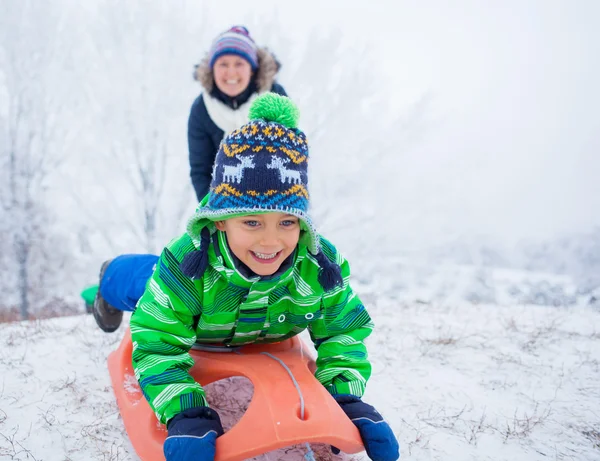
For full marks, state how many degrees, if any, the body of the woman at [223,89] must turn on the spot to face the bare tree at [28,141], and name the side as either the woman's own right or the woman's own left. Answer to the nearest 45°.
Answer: approximately 135° to the woman's own right

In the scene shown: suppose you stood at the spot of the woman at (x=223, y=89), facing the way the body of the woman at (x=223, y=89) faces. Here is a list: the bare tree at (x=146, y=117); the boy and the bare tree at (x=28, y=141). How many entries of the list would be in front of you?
1

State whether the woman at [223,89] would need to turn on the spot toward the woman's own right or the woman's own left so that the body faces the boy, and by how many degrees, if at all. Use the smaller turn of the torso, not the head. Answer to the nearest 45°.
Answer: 0° — they already face them

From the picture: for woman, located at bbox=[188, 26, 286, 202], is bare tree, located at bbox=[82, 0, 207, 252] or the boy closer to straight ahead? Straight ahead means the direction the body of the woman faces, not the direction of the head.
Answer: the boy

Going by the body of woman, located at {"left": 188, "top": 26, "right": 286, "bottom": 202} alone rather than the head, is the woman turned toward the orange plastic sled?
yes

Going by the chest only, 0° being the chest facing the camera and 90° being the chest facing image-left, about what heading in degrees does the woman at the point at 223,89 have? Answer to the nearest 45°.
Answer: approximately 0°

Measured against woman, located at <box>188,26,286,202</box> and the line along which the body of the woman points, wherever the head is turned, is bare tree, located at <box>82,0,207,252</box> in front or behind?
behind

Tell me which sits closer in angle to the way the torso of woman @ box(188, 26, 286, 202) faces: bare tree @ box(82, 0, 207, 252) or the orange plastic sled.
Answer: the orange plastic sled

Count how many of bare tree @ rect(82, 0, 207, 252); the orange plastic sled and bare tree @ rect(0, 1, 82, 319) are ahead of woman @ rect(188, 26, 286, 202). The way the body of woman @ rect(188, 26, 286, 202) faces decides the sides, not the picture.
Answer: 1
